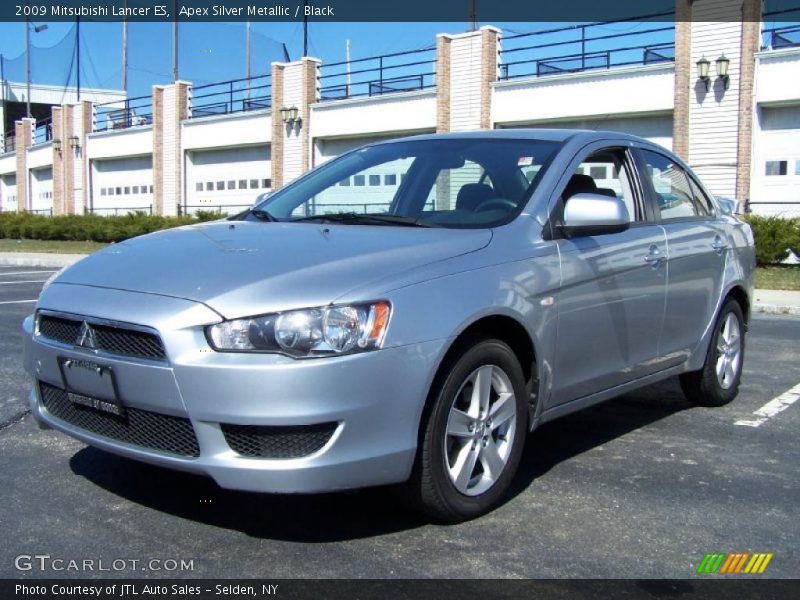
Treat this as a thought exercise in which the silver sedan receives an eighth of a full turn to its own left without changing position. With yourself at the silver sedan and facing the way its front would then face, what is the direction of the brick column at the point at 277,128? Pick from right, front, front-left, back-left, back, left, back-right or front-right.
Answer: back

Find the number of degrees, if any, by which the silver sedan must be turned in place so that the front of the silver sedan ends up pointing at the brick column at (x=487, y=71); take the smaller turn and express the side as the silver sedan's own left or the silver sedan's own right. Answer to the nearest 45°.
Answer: approximately 135° to the silver sedan's own right

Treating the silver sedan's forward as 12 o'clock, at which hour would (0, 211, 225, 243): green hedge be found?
The green hedge is roughly at 4 o'clock from the silver sedan.

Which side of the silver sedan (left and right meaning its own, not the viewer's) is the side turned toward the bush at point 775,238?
back

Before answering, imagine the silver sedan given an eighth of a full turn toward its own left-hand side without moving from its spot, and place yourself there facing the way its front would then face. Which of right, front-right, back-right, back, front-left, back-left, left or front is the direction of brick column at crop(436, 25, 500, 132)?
back

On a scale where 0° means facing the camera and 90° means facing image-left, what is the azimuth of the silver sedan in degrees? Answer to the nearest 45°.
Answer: approximately 45°

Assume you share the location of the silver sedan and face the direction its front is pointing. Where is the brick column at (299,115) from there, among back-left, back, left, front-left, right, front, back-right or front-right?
back-right

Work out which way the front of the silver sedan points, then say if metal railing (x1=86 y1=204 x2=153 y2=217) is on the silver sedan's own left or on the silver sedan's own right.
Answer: on the silver sedan's own right

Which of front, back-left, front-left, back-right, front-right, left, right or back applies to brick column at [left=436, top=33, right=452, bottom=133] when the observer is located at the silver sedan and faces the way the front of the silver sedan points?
back-right
